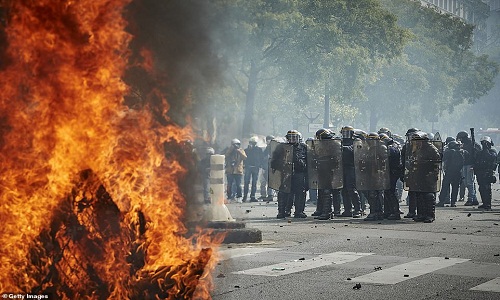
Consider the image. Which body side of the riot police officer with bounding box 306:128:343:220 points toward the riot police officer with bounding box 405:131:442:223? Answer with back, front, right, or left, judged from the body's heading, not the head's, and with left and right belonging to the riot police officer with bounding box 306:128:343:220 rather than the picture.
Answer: left

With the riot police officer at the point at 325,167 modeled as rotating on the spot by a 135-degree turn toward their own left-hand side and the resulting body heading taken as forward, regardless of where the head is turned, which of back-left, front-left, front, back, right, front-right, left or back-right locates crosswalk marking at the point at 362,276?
back-right

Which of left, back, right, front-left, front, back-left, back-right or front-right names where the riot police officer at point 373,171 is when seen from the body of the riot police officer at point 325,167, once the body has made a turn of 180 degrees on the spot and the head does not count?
right

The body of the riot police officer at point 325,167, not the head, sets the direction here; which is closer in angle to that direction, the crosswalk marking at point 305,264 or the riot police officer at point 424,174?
the crosswalk marking

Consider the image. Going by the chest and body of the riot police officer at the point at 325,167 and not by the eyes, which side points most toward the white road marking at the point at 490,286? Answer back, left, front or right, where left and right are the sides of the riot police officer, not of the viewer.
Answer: front

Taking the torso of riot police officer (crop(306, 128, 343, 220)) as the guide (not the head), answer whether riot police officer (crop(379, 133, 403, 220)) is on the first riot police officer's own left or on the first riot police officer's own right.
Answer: on the first riot police officer's own left

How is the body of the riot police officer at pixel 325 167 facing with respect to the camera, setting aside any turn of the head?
toward the camera

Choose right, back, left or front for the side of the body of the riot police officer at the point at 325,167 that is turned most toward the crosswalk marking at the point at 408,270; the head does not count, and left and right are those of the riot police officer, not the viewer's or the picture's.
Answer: front

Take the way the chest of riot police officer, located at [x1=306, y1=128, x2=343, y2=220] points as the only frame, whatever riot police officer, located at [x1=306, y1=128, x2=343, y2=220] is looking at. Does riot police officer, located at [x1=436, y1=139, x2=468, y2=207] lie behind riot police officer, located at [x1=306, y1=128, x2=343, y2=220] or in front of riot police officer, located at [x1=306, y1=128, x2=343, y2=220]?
behind

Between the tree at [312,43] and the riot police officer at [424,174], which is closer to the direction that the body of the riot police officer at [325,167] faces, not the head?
the riot police officer

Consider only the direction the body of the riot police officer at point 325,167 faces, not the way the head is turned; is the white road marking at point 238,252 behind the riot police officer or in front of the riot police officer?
in front

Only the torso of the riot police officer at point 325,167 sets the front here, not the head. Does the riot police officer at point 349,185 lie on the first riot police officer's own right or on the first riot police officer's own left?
on the first riot police officer's own left
